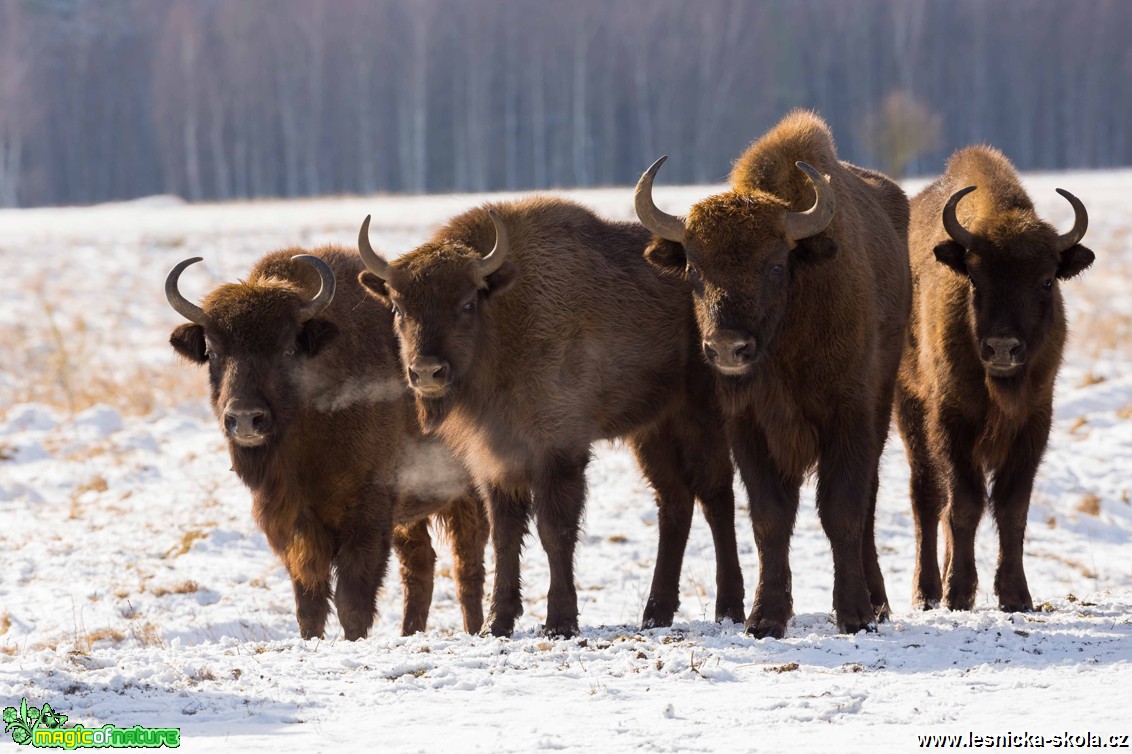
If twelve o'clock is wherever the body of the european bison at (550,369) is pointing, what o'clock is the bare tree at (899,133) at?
The bare tree is roughly at 5 o'clock from the european bison.

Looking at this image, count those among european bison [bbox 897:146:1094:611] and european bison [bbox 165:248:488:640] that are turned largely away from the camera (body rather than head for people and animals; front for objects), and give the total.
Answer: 0

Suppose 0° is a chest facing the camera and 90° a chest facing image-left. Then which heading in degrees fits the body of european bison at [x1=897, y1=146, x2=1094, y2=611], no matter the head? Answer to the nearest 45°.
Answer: approximately 0°

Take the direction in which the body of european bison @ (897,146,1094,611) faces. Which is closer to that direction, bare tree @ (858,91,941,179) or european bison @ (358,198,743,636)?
the european bison

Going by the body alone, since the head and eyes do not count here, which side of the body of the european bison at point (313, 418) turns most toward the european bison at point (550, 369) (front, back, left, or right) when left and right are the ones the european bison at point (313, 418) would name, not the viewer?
left

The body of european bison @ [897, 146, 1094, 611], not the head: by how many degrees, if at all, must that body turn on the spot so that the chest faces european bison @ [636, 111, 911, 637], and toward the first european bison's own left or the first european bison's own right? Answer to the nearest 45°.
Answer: approximately 45° to the first european bison's own right

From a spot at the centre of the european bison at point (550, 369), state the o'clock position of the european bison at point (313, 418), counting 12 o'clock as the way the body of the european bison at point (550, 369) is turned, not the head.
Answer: the european bison at point (313, 418) is roughly at 2 o'clock from the european bison at point (550, 369).

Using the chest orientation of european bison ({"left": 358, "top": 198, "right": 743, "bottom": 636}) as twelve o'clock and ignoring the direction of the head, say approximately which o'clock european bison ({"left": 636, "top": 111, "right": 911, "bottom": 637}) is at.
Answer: european bison ({"left": 636, "top": 111, "right": 911, "bottom": 637}) is roughly at 8 o'clock from european bison ({"left": 358, "top": 198, "right": 743, "bottom": 636}).

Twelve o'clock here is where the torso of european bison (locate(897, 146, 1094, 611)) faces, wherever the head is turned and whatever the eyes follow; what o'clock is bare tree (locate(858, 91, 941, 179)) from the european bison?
The bare tree is roughly at 6 o'clock from the european bison.
